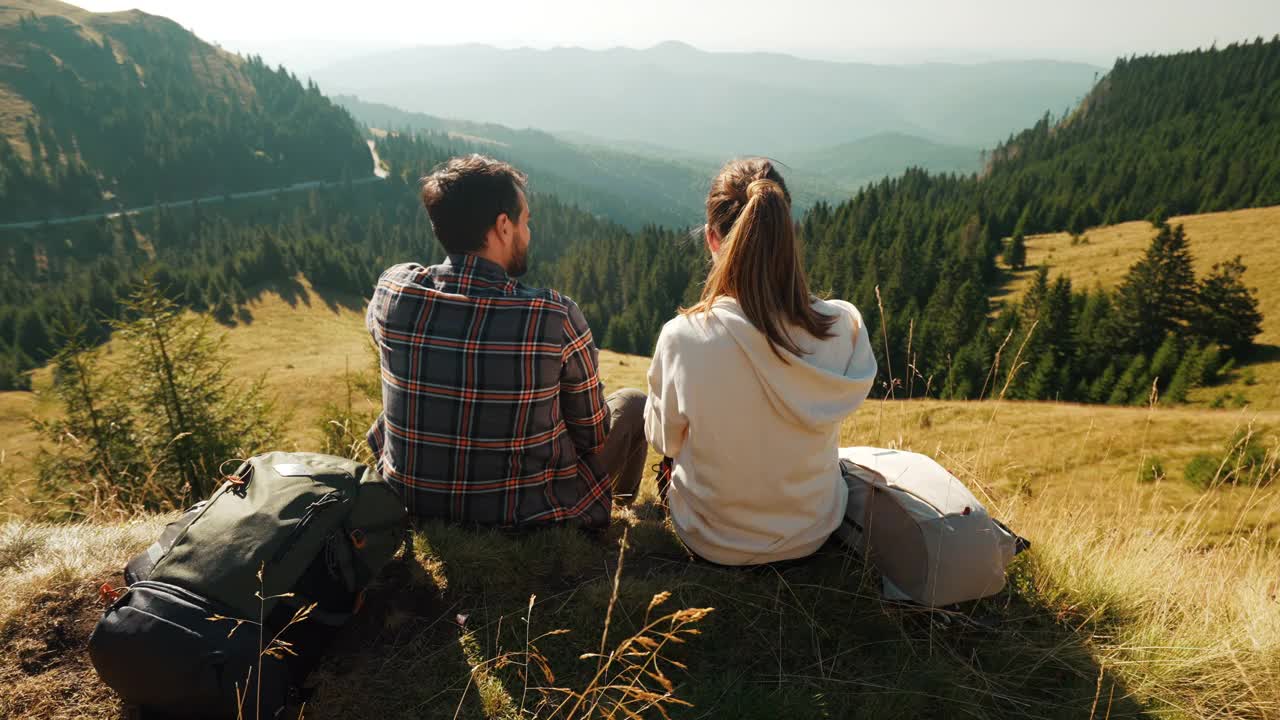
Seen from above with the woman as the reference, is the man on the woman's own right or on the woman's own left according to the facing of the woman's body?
on the woman's own left

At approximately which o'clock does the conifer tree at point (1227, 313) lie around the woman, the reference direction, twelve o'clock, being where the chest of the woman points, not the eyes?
The conifer tree is roughly at 1 o'clock from the woman.

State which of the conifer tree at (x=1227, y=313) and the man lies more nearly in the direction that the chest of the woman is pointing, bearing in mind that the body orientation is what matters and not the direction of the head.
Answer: the conifer tree

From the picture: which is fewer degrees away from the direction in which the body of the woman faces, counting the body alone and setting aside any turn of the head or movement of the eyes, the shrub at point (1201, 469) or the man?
the shrub

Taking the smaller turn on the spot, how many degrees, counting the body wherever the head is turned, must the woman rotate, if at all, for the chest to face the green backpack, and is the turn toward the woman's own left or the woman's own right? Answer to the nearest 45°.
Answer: approximately 135° to the woman's own left

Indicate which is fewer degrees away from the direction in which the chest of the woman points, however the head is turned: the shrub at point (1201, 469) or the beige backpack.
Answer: the shrub

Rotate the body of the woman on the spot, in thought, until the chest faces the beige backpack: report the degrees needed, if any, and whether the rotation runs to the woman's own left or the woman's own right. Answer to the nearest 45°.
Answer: approximately 90° to the woman's own right

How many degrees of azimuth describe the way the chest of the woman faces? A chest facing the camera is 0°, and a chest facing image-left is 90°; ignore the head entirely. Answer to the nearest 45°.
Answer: approximately 180°

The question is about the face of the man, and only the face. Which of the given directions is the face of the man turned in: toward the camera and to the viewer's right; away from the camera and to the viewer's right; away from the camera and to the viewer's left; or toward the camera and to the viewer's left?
away from the camera and to the viewer's right
